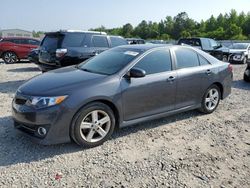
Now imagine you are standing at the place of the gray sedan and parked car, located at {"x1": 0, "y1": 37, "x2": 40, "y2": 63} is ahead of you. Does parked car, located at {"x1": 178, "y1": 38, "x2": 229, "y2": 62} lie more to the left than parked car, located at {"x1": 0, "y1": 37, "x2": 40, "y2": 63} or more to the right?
right

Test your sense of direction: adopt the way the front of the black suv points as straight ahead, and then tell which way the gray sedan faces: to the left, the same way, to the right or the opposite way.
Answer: the opposite way

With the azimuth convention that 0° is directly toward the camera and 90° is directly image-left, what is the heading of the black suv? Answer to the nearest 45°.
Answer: approximately 225°

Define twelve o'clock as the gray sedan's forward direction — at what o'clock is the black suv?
The black suv is roughly at 4 o'clock from the gray sedan.

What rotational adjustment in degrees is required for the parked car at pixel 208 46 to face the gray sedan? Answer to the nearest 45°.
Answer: approximately 45° to its right

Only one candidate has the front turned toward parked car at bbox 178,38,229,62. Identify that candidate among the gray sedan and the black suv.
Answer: the black suv

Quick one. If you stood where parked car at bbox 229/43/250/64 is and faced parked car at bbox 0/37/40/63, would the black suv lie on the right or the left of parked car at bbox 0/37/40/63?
left
